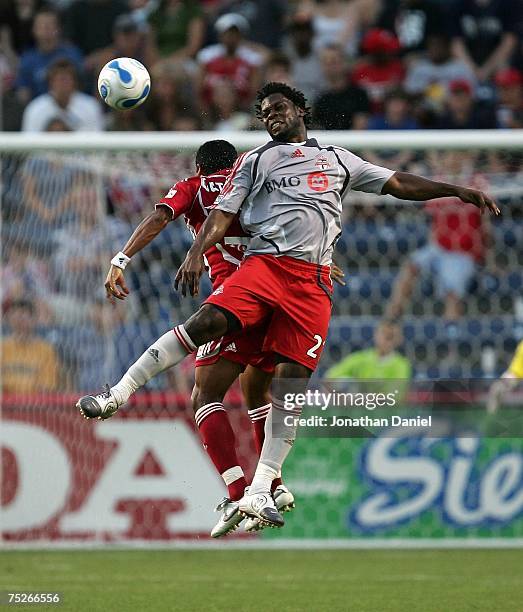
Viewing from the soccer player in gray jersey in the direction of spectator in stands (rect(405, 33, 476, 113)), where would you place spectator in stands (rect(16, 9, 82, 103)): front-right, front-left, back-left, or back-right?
front-left

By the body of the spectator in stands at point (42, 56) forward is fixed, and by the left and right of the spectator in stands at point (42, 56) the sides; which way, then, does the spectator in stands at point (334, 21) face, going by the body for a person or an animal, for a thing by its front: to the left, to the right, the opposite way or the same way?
the same way

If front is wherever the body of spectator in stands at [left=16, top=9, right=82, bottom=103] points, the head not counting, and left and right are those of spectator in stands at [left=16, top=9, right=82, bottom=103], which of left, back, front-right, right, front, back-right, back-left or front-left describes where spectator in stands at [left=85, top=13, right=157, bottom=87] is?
left

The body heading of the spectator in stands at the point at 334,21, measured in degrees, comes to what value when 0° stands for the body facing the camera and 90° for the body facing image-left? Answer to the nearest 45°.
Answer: approximately 0°

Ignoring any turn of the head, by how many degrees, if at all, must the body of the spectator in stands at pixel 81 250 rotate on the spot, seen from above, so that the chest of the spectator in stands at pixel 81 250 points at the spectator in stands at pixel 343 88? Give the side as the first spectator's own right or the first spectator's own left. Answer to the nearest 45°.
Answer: approximately 135° to the first spectator's own left

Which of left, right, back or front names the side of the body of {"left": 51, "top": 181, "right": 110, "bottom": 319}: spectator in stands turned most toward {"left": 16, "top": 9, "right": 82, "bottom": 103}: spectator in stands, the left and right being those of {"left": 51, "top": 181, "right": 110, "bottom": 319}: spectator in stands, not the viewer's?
back

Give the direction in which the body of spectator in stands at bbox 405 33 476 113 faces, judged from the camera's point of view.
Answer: toward the camera

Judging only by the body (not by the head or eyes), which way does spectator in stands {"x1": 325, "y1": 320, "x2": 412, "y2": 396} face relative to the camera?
toward the camera

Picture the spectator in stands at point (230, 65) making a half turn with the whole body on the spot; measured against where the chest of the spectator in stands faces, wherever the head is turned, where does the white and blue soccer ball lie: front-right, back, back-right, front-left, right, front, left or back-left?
back

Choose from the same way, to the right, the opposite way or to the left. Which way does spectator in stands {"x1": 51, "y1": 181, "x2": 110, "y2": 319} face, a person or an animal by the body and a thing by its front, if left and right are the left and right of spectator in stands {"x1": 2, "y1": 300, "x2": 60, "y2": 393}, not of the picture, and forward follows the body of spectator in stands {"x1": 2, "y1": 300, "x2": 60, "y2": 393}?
the same way

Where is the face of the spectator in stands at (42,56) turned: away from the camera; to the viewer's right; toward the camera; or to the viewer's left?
toward the camera

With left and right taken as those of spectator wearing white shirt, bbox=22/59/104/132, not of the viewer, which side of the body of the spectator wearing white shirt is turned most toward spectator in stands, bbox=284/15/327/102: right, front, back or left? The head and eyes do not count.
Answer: left

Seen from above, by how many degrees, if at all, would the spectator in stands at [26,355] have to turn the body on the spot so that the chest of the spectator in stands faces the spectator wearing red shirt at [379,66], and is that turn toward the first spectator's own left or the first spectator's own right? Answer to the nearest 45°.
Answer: approximately 135° to the first spectator's own left

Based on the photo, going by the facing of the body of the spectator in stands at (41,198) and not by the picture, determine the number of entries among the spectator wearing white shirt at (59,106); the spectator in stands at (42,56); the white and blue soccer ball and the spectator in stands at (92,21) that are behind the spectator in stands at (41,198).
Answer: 3

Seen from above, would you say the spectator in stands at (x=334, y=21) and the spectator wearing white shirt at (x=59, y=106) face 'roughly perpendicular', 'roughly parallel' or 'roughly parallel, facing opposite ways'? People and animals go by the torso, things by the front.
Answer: roughly parallel

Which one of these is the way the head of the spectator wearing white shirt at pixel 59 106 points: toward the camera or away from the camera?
toward the camera

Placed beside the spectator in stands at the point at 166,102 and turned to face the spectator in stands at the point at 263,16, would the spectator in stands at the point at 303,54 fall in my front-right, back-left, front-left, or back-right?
front-right

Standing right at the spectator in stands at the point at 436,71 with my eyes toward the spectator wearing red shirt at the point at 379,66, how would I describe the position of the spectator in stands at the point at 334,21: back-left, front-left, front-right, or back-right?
front-right

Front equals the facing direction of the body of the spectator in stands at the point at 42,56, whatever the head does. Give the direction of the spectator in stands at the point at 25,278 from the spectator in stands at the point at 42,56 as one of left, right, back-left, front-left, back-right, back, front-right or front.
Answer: front

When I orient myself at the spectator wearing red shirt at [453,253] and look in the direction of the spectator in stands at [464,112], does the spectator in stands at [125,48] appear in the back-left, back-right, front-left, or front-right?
front-left
